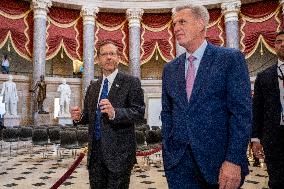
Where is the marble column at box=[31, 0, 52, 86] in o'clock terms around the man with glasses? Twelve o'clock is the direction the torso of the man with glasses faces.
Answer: The marble column is roughly at 4 o'clock from the man with glasses.

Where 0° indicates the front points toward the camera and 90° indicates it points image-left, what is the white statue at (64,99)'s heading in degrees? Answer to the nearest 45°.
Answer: approximately 0°

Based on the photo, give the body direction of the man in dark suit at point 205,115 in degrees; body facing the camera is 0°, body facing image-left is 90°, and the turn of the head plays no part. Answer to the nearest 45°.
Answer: approximately 45°

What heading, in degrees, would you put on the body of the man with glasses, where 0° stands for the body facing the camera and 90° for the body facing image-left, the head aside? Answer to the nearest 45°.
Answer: approximately 45°

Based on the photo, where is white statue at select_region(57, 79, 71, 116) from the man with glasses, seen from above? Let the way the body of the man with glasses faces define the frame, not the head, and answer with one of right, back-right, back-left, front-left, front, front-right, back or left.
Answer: back-right

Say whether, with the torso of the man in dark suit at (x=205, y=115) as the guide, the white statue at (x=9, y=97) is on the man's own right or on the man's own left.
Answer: on the man's own right

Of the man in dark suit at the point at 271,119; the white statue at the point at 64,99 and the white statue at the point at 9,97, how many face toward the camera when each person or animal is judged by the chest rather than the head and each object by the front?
3

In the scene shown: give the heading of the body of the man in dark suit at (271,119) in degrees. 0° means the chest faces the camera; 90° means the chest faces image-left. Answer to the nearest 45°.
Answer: approximately 0°
